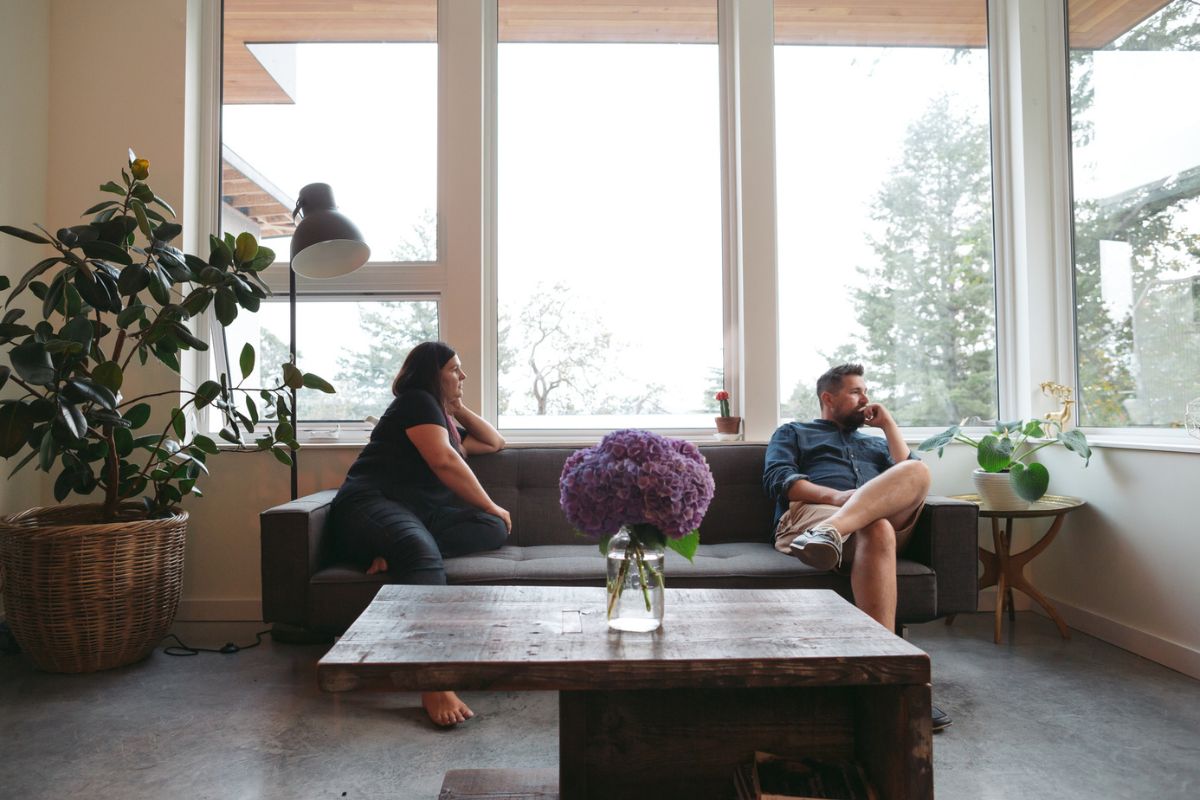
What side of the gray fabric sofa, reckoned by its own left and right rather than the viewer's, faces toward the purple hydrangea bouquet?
front

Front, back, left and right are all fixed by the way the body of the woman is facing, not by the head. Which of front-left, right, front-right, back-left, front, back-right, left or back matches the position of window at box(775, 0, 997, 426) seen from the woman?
front-left

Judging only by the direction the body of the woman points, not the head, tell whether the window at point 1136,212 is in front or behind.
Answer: in front

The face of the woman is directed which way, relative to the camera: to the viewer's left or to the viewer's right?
to the viewer's right

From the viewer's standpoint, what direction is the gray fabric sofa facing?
toward the camera

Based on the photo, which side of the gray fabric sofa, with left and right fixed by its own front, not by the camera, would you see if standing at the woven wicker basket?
right

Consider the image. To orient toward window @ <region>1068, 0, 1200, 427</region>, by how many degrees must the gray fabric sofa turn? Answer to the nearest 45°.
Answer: approximately 90° to its left

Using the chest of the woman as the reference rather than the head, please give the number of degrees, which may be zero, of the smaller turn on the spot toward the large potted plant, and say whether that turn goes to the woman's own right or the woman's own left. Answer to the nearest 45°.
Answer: approximately 135° to the woman's own right

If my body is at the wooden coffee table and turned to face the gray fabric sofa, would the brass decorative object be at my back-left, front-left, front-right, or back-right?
front-right

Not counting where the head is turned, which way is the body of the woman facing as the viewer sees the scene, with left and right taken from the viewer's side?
facing the viewer and to the right of the viewer
